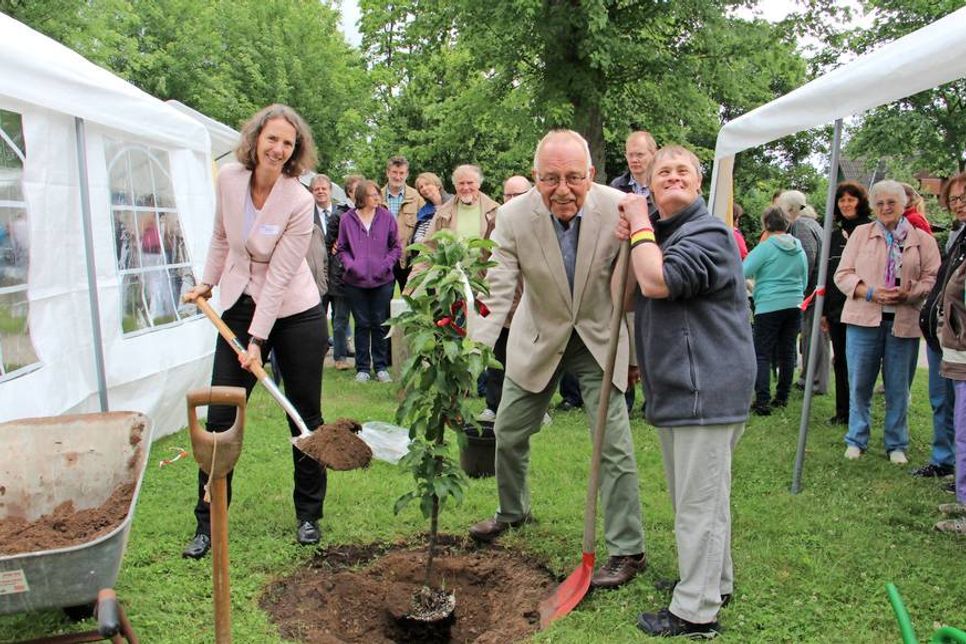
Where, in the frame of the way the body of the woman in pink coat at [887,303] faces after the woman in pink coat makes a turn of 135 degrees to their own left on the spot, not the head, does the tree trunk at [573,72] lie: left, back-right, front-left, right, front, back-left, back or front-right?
left

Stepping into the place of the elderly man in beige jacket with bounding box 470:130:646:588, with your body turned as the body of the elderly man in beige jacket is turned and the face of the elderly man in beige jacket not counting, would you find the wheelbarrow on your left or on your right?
on your right

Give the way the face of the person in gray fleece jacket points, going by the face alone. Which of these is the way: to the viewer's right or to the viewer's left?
to the viewer's left

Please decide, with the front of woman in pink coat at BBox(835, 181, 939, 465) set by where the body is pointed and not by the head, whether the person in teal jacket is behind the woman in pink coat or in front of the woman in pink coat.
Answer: behind

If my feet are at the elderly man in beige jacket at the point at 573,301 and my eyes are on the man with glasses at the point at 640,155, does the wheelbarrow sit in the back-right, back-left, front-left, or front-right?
back-left

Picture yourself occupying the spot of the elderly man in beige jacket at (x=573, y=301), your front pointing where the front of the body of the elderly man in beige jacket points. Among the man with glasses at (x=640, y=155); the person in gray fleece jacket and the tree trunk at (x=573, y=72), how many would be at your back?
2

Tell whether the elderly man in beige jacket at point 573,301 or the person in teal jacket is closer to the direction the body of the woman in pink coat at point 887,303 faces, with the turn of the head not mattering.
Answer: the elderly man in beige jacket

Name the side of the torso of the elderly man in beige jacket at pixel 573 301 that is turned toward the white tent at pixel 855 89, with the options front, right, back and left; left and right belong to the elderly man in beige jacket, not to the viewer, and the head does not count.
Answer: left

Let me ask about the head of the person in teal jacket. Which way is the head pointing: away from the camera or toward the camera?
away from the camera
